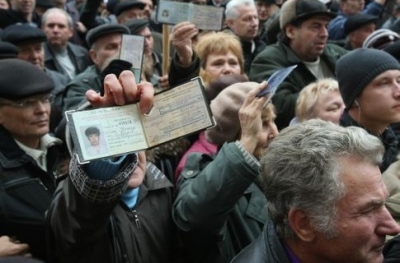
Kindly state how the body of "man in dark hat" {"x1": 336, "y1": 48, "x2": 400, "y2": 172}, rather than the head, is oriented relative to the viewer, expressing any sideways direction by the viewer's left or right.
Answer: facing the viewer and to the right of the viewer

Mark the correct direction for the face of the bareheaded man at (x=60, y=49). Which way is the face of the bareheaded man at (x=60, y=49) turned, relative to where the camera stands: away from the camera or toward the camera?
toward the camera

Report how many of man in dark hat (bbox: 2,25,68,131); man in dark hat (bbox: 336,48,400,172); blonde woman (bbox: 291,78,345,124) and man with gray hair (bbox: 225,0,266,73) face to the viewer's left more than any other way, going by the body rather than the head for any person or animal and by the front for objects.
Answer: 0

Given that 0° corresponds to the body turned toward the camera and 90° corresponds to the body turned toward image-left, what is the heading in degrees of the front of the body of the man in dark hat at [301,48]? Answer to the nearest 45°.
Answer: approximately 315°

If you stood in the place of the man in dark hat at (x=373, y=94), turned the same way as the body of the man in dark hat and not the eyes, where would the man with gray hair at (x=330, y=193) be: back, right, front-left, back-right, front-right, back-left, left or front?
front-right

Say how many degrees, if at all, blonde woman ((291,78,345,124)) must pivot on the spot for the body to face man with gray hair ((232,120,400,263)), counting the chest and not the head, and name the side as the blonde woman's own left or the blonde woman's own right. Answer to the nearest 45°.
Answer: approximately 45° to the blonde woman's own right

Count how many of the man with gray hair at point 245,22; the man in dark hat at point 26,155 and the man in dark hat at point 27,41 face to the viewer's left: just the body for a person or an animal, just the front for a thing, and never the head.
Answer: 0

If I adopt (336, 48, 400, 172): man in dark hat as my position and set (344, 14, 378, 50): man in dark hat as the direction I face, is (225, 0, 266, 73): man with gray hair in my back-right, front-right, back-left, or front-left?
front-left

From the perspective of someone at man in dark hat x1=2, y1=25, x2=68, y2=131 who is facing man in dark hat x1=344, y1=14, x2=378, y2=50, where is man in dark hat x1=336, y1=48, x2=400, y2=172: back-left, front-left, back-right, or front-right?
front-right

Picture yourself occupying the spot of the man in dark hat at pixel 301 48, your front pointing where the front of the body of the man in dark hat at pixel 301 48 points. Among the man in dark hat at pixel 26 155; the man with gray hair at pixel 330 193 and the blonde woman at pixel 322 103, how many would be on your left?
0

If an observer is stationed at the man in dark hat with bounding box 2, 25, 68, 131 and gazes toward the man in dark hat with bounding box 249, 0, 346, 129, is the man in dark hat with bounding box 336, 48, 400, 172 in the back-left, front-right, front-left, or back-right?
front-right

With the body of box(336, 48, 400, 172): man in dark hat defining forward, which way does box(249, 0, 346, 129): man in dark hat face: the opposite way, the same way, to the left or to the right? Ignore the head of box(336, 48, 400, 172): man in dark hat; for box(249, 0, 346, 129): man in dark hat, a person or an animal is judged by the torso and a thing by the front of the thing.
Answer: the same way

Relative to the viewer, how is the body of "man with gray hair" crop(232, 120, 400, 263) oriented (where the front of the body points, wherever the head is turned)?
to the viewer's right

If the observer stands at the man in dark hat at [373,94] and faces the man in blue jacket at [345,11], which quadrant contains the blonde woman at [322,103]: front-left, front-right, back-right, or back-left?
front-left

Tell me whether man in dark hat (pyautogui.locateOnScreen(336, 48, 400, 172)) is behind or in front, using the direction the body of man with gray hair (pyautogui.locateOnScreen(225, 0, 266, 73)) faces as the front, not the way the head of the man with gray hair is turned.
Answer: in front
